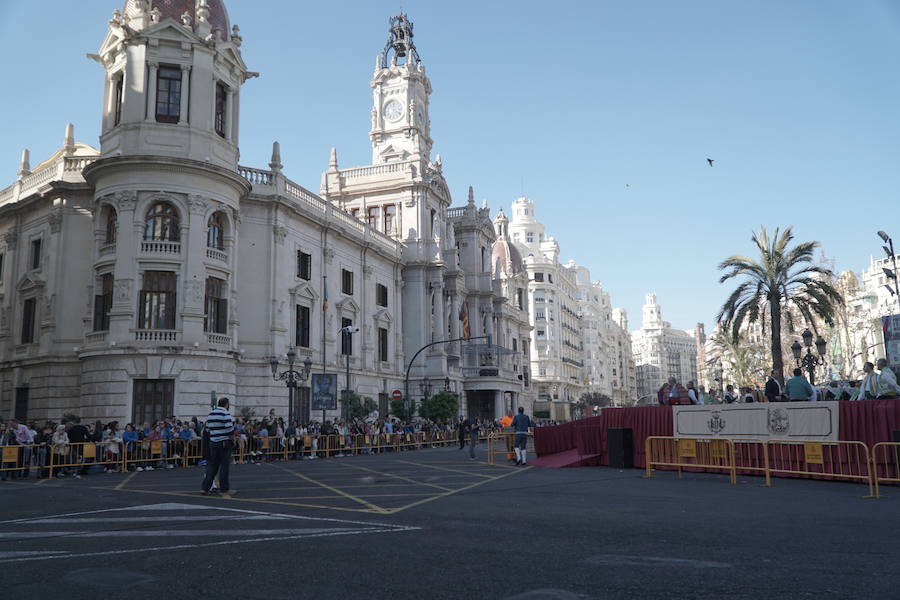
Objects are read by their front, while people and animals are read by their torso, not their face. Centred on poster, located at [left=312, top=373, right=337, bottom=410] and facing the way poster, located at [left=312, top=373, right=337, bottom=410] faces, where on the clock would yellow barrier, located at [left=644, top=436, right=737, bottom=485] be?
The yellow barrier is roughly at 11 o'clock from the poster.

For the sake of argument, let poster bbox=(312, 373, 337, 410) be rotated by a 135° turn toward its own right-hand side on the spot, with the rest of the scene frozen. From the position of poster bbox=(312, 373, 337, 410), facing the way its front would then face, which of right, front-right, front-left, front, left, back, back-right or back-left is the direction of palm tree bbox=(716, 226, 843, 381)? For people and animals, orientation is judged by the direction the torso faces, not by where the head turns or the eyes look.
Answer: back-right

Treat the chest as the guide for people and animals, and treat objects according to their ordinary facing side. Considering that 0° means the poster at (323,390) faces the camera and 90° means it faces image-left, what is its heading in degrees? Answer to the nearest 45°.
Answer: approximately 0°

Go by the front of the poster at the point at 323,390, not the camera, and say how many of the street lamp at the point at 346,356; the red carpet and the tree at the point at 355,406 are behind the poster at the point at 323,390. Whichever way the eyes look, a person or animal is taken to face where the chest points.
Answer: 2

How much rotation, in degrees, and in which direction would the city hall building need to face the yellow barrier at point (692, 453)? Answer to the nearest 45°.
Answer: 0° — it already faces it

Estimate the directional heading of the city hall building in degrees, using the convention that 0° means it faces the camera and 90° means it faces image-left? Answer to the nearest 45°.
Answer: approximately 315°
